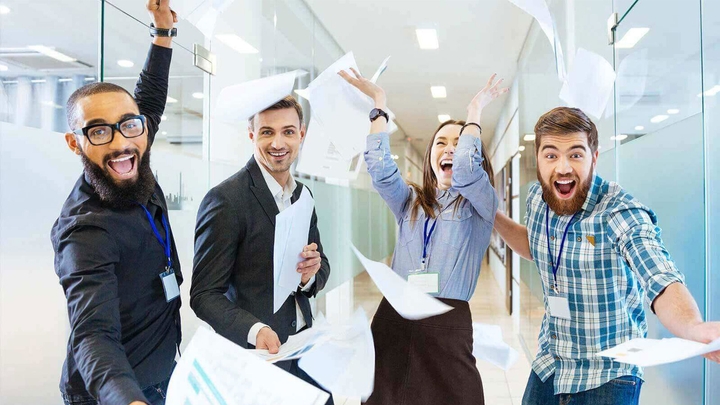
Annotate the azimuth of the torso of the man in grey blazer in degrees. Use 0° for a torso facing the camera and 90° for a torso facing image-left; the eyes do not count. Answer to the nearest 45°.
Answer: approximately 315°

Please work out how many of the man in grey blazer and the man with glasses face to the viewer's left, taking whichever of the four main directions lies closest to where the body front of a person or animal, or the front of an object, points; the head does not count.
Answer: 0

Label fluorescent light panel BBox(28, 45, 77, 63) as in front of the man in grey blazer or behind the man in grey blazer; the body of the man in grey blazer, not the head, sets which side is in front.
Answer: behind

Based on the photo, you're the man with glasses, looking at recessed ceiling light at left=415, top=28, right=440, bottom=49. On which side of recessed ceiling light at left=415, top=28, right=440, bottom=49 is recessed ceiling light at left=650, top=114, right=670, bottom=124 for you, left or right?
right

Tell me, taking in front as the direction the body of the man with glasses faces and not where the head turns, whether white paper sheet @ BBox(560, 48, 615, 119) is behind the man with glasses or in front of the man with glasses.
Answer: in front
